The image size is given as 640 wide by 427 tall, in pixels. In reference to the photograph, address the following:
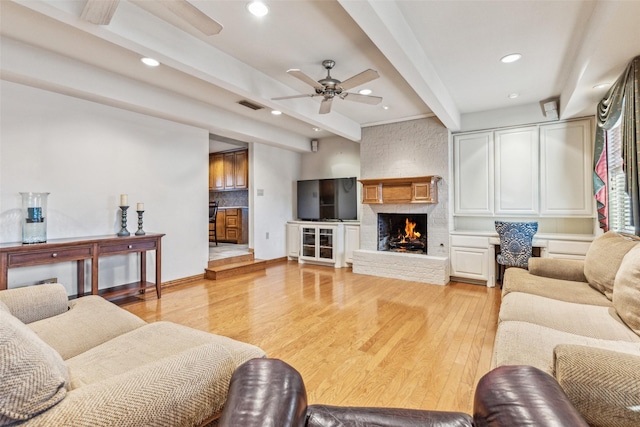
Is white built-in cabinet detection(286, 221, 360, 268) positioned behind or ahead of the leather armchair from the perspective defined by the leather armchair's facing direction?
ahead

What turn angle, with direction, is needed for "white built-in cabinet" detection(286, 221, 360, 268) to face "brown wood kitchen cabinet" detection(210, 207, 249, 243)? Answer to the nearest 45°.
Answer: approximately 90° to its right

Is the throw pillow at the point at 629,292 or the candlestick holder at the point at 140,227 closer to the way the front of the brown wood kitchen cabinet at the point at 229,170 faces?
the candlestick holder

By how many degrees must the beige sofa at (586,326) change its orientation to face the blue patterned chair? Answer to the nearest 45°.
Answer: approximately 90° to its right

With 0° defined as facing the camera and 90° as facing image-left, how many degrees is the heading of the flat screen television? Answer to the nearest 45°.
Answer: approximately 45°

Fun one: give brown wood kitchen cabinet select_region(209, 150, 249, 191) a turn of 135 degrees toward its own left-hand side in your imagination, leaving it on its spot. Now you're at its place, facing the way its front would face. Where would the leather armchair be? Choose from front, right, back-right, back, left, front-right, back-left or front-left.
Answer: right

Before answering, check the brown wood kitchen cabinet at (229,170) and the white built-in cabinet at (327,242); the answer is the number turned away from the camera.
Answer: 0

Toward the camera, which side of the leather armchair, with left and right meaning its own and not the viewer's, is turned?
back

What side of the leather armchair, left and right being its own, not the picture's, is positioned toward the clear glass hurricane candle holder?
left

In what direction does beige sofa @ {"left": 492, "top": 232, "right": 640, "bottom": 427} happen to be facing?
to the viewer's left

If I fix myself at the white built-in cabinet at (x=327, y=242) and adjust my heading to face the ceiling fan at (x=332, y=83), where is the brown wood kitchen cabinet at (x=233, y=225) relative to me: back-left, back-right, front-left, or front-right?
back-right

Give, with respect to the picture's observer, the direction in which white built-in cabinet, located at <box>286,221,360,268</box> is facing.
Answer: facing the viewer and to the left of the viewer

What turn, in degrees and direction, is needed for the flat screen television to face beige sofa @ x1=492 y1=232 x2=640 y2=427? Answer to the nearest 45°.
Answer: approximately 45° to its left

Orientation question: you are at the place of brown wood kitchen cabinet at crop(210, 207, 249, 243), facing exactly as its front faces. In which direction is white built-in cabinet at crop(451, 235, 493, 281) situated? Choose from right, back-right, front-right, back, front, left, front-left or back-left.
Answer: left

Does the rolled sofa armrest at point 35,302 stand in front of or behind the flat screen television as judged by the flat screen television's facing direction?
in front

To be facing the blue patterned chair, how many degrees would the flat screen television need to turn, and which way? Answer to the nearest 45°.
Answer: approximately 90° to its left

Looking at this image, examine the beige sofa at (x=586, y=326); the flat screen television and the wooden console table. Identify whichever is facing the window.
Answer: the wooden console table
